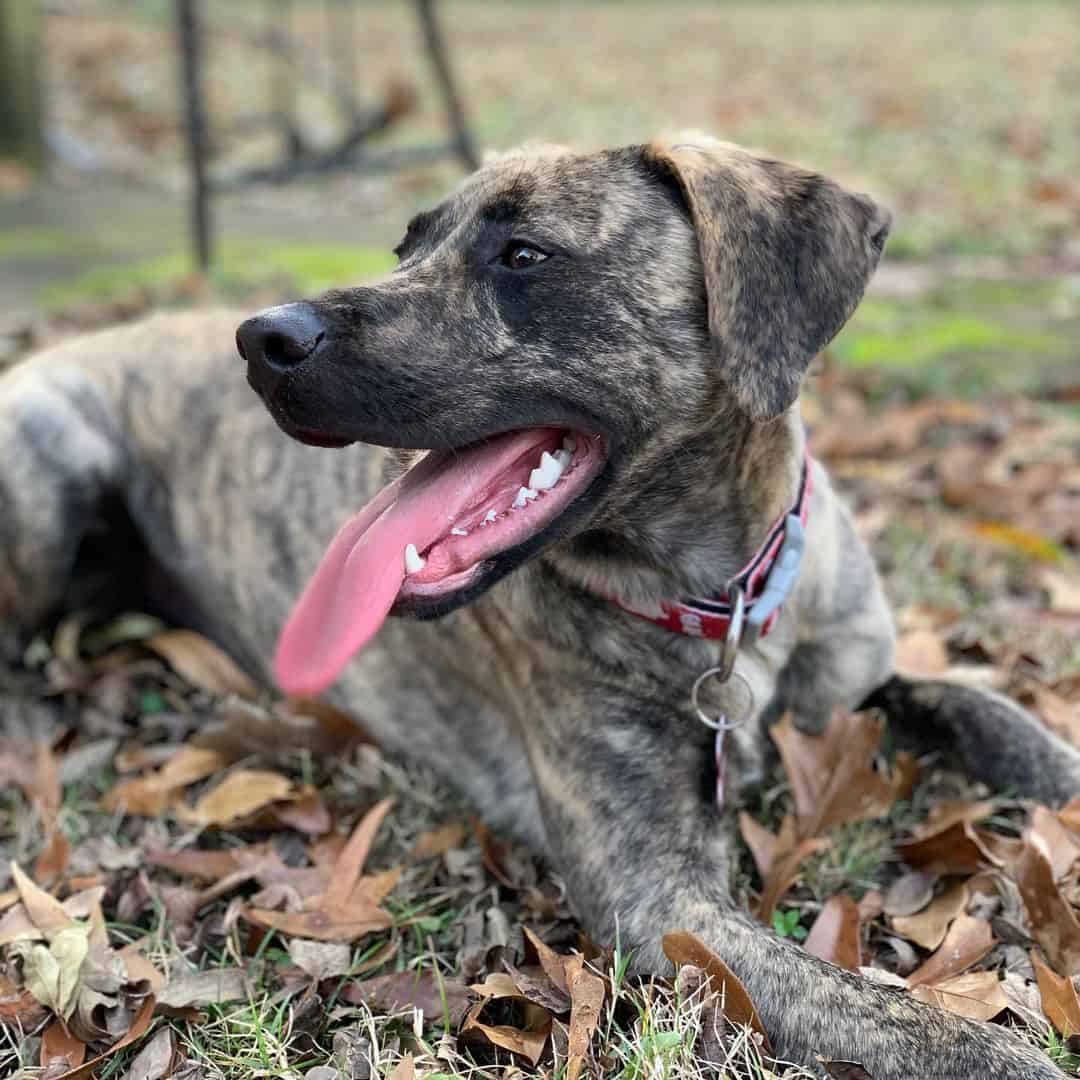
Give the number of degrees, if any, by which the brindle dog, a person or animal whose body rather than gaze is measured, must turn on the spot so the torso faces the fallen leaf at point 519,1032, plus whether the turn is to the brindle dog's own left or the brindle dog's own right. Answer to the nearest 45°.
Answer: approximately 45° to the brindle dog's own right

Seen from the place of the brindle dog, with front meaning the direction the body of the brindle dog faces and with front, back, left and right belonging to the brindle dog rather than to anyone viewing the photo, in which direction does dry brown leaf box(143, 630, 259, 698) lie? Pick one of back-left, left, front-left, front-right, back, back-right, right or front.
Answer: back

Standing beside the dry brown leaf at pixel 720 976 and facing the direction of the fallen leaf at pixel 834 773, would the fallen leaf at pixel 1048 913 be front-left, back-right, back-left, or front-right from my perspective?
front-right

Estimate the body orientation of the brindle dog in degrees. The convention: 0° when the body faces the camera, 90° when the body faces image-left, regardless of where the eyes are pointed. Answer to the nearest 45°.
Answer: approximately 315°

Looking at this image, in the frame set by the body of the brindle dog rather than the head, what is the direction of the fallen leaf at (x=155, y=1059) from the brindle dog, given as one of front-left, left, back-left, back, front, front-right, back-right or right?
right

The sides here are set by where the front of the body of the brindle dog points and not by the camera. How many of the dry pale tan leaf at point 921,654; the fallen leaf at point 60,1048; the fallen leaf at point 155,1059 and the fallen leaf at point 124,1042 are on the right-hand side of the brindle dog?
3

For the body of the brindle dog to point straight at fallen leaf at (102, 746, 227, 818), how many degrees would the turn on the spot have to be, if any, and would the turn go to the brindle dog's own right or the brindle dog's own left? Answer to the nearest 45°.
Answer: approximately 135° to the brindle dog's own right

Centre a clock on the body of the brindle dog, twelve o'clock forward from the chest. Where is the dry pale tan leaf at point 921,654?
The dry pale tan leaf is roughly at 9 o'clock from the brindle dog.

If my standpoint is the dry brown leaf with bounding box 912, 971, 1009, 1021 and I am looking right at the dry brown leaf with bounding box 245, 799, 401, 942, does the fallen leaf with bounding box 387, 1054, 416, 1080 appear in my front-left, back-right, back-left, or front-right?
front-left

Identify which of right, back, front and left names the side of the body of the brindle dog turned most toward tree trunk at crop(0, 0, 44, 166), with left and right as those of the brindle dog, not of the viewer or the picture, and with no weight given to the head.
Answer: back

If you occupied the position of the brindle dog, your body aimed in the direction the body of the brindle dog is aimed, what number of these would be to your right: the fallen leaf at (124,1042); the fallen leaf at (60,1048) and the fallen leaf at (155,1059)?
3

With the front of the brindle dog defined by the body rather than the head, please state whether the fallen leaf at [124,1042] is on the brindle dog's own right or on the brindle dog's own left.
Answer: on the brindle dog's own right
